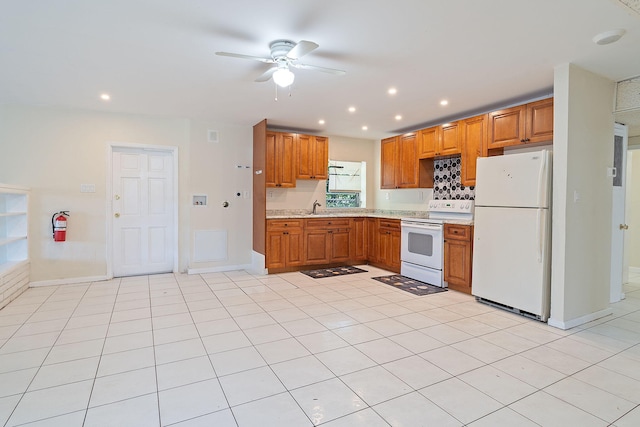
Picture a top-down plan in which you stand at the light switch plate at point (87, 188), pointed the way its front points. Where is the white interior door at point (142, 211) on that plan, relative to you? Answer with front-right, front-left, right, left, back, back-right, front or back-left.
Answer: left

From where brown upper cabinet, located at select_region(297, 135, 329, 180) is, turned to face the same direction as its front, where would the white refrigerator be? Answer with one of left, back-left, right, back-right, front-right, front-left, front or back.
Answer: front-left

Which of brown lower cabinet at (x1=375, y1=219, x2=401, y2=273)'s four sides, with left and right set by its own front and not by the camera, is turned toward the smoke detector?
left

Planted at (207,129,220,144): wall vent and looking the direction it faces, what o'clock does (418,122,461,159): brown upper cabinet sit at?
The brown upper cabinet is roughly at 10 o'clock from the wall vent.

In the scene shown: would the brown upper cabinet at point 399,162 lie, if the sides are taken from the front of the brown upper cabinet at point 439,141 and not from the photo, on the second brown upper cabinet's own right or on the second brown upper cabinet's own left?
on the second brown upper cabinet's own right

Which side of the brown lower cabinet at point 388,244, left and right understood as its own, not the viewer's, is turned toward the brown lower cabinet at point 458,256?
left

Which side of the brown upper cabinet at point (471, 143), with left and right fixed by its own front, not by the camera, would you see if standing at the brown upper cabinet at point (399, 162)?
right

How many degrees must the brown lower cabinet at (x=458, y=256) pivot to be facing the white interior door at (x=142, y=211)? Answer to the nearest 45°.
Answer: approximately 45° to its right

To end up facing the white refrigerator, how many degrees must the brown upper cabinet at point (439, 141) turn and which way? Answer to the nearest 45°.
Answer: approximately 90° to its left
